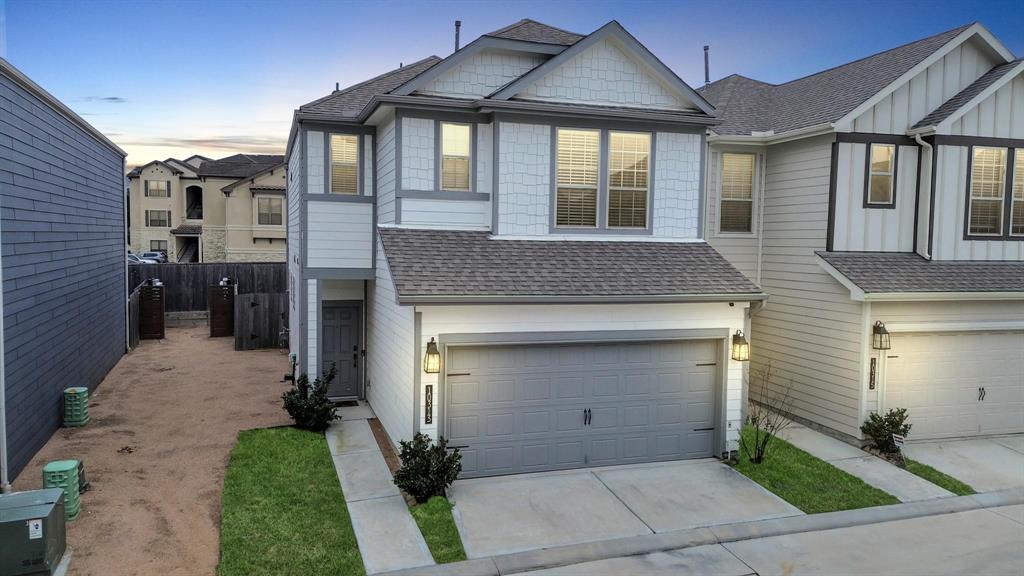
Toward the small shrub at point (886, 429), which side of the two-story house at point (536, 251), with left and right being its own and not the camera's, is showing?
left

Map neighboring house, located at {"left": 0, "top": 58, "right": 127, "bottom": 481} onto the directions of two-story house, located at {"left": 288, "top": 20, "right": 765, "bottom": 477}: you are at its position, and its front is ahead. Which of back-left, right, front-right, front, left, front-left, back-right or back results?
right

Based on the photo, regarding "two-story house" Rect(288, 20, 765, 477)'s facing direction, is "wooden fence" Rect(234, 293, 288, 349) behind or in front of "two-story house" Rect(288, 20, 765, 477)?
behind

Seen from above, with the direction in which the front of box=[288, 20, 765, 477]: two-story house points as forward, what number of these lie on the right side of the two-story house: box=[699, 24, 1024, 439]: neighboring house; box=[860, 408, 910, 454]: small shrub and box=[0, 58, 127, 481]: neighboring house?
1

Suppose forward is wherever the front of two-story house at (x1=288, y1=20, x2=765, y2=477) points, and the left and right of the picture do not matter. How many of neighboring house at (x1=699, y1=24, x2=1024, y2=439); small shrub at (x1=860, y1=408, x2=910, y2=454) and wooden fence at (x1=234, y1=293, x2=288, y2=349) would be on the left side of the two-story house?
2

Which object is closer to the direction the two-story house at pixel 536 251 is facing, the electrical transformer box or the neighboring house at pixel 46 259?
the electrical transformer box

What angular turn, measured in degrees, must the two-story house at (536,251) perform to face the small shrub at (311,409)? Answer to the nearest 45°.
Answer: approximately 90° to its right

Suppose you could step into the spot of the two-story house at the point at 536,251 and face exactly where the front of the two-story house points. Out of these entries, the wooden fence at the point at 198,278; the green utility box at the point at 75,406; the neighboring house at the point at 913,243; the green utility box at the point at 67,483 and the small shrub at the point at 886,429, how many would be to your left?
2

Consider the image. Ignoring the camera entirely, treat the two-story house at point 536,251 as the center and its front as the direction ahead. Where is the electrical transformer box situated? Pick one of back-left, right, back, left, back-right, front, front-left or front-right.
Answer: front-right

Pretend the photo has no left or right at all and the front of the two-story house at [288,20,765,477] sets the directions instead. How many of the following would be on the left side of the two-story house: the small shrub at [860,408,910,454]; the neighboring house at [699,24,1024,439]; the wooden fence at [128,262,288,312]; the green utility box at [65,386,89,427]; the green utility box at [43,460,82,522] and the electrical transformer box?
2

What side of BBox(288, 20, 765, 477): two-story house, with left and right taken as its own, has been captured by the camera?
front

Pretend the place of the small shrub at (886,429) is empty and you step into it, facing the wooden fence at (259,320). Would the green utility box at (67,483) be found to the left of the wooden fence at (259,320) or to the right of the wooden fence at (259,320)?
left

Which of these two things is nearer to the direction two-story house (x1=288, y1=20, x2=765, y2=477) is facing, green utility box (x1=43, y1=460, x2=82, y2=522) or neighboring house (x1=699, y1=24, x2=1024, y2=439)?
the green utility box

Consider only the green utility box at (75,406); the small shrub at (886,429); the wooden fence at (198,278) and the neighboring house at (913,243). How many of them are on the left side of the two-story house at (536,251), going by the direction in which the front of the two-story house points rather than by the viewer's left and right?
2

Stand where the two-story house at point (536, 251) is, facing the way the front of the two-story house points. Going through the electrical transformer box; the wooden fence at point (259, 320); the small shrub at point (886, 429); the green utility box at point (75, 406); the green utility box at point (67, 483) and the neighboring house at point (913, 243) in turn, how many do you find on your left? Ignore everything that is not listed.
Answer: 2

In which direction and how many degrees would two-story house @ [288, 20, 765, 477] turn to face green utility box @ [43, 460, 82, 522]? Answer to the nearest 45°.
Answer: approximately 45° to its right
